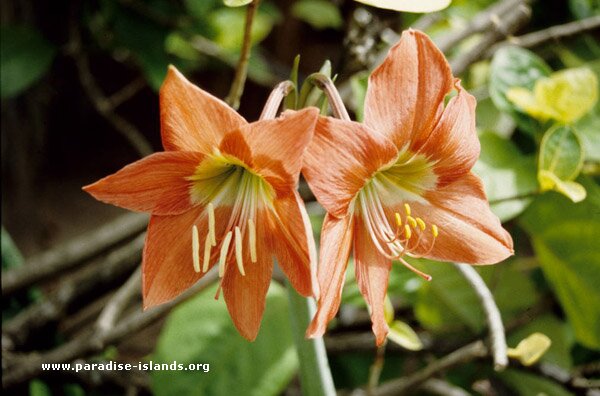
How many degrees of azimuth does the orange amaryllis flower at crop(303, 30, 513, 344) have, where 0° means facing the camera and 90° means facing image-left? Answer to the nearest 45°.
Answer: approximately 315°
